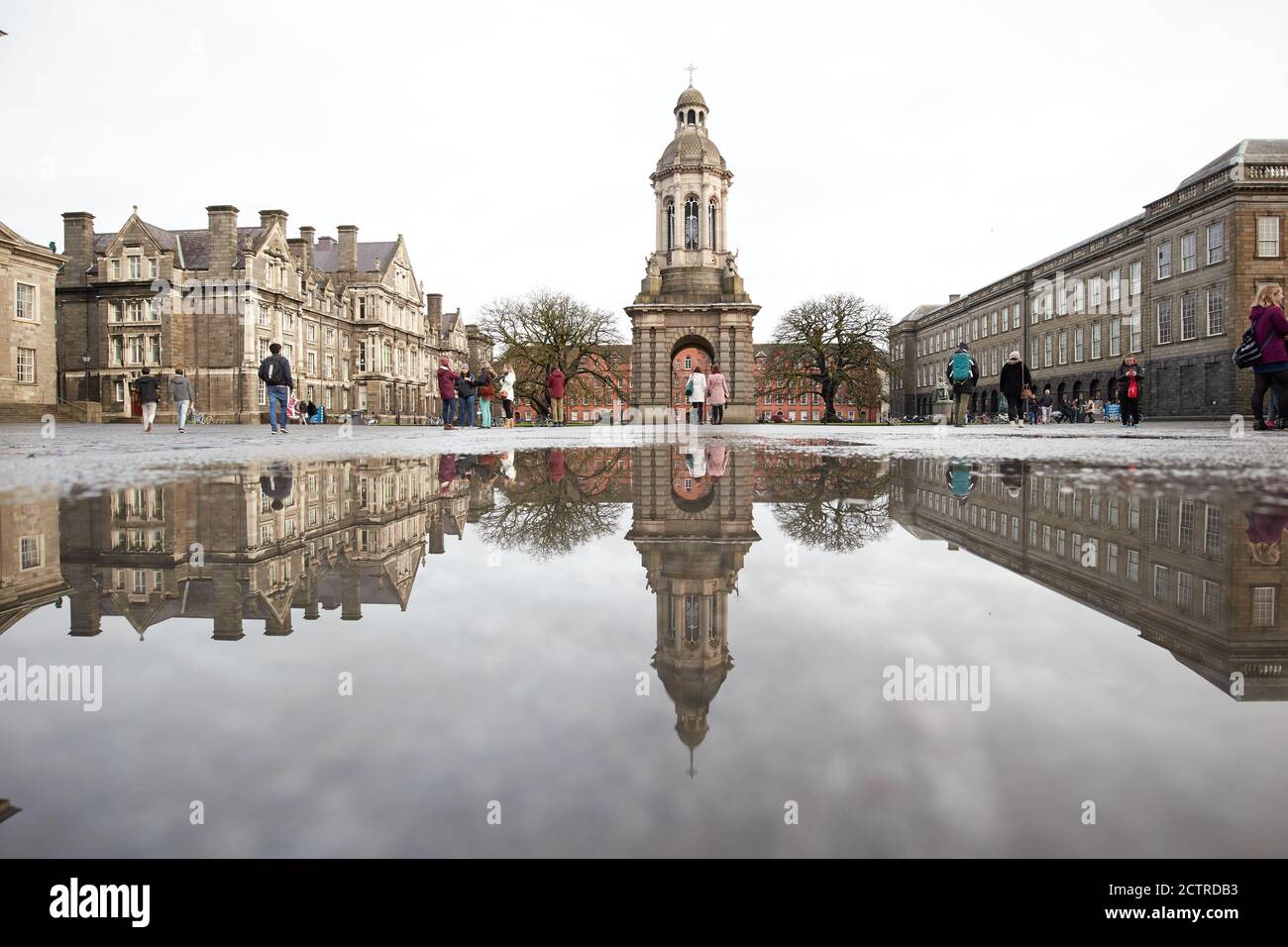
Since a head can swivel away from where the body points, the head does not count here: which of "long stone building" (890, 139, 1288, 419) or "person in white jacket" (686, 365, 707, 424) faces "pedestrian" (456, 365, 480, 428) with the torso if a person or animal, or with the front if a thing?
the long stone building

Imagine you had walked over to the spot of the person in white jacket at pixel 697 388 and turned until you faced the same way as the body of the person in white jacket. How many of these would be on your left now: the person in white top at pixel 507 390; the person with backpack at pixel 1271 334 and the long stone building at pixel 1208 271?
1

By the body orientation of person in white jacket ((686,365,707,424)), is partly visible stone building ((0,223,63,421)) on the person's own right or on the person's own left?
on the person's own left

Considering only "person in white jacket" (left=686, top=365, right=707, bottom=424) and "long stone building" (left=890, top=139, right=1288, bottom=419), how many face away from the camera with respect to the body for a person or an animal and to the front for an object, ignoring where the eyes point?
1

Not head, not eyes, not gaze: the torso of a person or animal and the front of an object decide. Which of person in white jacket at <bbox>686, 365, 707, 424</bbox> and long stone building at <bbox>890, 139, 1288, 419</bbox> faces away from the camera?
the person in white jacket

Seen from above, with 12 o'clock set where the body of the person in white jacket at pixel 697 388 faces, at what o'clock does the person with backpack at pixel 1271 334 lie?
The person with backpack is roughly at 5 o'clock from the person in white jacket.

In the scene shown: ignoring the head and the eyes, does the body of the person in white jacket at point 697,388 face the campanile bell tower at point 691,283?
yes

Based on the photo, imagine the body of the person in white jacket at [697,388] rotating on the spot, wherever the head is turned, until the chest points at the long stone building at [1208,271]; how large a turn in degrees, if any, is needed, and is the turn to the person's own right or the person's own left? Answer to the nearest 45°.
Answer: approximately 45° to the person's own right

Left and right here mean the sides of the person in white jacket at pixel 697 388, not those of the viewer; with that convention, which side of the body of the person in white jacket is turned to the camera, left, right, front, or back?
back

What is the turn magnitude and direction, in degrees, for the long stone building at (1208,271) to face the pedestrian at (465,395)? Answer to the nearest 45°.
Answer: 0° — it already faces them

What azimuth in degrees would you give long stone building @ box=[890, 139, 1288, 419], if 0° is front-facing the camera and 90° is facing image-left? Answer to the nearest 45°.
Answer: approximately 45°
